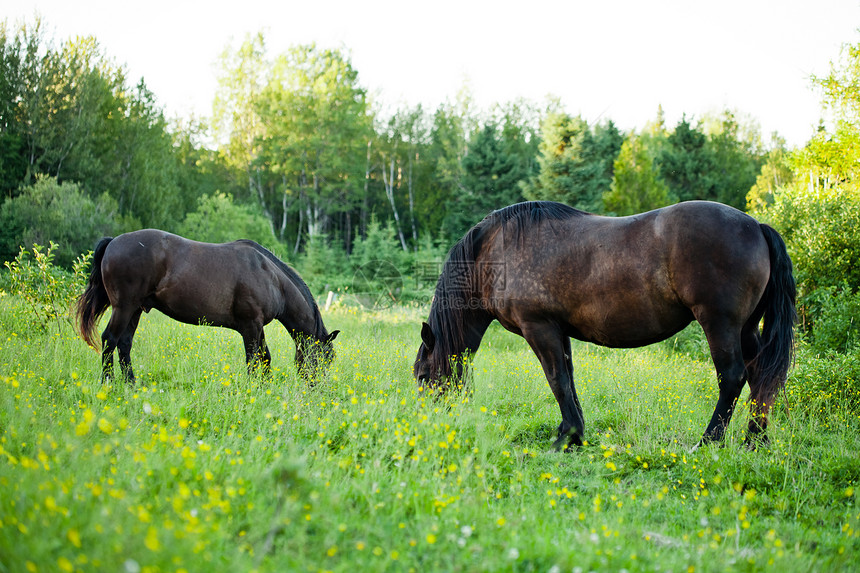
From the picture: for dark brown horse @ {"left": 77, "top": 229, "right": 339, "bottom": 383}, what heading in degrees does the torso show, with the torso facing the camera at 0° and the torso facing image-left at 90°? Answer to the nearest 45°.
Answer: approximately 270°

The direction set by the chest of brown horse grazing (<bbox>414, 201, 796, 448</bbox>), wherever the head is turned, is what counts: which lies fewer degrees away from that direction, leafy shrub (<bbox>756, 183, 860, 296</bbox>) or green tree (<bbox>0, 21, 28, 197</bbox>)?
the green tree

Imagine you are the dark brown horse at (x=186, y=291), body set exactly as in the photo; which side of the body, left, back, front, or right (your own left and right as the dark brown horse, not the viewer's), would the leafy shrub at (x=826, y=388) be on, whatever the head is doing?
front

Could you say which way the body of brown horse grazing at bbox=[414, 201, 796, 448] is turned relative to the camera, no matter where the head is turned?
to the viewer's left

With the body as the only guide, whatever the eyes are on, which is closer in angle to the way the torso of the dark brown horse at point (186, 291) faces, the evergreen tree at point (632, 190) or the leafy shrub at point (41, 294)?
the evergreen tree

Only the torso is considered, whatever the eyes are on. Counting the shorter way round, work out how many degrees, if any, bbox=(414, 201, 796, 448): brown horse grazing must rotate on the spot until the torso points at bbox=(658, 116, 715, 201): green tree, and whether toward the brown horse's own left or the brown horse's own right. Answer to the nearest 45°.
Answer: approximately 90° to the brown horse's own right

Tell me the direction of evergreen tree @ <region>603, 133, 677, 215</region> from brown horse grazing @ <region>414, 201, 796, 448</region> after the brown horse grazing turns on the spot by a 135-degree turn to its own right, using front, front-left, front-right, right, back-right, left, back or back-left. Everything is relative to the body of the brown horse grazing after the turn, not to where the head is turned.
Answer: front-left

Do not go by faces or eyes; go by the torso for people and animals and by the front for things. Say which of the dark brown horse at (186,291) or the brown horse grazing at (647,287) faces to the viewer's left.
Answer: the brown horse grazing

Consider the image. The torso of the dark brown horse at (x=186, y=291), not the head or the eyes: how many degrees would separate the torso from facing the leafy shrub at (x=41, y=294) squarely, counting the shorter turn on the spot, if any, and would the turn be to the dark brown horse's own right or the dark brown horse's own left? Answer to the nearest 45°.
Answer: approximately 135° to the dark brown horse's own left

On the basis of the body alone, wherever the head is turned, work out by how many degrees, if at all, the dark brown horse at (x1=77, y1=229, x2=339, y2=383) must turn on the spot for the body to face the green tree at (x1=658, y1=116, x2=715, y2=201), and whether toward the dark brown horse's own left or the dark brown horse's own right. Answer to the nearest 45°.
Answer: approximately 45° to the dark brown horse's own left

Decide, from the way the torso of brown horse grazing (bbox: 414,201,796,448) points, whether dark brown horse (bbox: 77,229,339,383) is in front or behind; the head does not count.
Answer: in front

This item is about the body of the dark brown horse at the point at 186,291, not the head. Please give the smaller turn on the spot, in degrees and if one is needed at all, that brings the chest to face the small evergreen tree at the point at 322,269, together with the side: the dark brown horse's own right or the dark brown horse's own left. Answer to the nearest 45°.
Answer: approximately 90° to the dark brown horse's own left

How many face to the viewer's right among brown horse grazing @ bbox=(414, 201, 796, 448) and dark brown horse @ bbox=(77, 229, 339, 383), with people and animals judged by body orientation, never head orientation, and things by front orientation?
1
